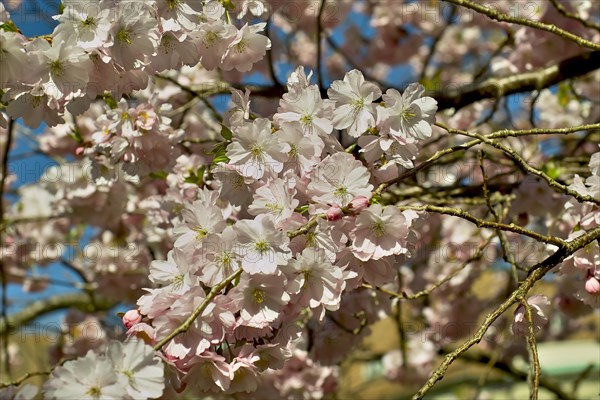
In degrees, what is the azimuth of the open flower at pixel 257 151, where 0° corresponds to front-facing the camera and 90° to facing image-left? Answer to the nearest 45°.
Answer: approximately 0°

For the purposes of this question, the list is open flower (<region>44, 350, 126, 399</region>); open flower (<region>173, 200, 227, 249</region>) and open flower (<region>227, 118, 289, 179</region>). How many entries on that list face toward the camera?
3
